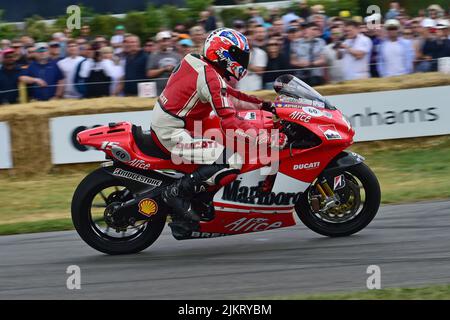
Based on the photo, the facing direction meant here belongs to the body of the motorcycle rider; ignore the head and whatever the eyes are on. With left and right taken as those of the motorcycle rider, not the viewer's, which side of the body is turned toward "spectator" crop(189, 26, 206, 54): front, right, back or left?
left

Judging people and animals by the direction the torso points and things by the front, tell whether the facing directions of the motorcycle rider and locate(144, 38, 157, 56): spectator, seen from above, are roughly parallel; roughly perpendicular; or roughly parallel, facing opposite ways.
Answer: roughly perpendicular

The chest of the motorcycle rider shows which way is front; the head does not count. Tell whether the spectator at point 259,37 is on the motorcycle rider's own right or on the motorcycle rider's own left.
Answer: on the motorcycle rider's own left

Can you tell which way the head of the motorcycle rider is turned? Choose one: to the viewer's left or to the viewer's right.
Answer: to the viewer's right

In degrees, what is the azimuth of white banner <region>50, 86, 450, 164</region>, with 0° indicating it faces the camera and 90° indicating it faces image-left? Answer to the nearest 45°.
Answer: approximately 0°

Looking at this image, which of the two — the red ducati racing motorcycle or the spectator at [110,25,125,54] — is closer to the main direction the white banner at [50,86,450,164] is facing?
the red ducati racing motorcycle

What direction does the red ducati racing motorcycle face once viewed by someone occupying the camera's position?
facing to the right of the viewer

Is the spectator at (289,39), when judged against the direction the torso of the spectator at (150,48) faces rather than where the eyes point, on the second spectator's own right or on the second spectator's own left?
on the second spectator's own left
